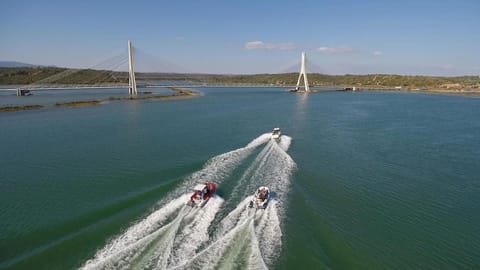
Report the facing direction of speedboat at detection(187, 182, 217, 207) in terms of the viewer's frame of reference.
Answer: facing away from the viewer and to the right of the viewer
